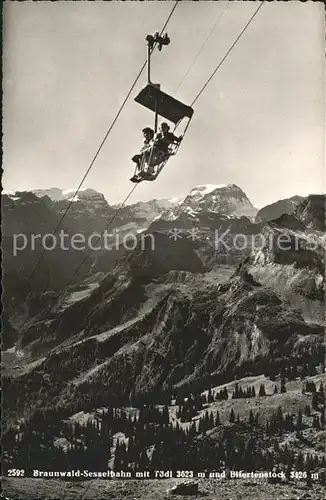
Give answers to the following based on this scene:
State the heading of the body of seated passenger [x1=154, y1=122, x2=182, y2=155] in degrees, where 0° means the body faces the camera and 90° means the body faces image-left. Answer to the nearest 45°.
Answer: approximately 45°
